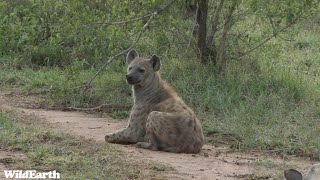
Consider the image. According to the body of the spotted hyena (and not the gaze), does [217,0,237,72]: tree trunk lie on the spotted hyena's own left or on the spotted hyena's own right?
on the spotted hyena's own right

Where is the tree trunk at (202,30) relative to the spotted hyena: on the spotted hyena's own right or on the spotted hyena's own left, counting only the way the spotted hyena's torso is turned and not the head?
on the spotted hyena's own right

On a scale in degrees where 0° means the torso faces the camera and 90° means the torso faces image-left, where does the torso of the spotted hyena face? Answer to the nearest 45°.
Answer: approximately 90°
